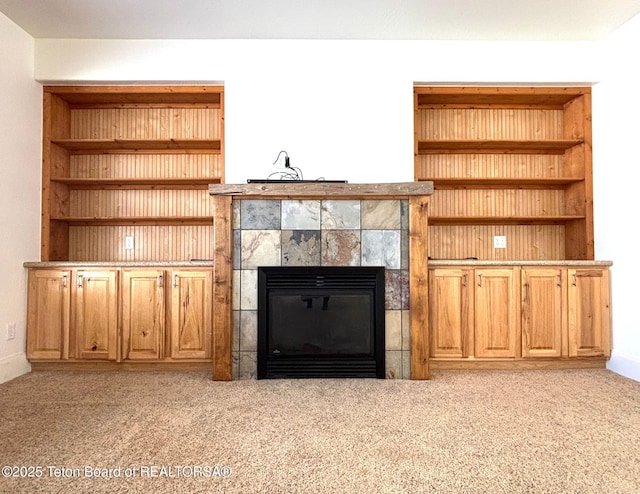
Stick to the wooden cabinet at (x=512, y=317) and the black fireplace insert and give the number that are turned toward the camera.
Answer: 2

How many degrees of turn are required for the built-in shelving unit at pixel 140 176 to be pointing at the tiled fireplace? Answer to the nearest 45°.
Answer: approximately 45° to its left

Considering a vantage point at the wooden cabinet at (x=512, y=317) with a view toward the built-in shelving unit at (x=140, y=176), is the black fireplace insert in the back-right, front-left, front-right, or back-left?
front-left

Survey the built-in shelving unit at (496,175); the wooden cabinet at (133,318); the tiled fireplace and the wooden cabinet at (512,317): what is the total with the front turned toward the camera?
4

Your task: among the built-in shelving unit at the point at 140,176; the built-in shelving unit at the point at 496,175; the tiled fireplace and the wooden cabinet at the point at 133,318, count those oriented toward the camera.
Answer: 4

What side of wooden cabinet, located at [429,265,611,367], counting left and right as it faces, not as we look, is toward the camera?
front

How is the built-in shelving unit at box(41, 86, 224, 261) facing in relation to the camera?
toward the camera

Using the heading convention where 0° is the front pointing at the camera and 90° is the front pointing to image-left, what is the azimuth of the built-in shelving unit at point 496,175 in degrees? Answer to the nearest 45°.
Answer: approximately 0°

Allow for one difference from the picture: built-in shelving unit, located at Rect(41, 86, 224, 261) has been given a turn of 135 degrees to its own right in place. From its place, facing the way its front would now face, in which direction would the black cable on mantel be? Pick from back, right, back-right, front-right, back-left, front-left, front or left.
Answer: back

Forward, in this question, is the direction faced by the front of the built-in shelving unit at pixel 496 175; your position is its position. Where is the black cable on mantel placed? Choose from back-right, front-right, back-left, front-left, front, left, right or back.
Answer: front-right

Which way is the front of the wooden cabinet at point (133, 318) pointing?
toward the camera
